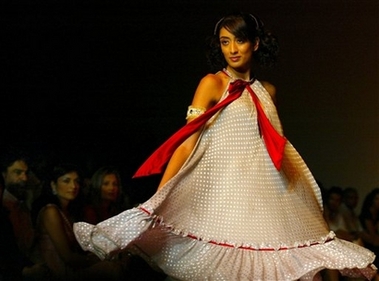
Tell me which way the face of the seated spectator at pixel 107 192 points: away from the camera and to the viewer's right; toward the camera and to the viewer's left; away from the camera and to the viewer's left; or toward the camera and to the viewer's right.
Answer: toward the camera and to the viewer's right

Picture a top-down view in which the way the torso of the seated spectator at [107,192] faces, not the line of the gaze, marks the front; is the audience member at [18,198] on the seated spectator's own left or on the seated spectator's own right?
on the seated spectator's own right

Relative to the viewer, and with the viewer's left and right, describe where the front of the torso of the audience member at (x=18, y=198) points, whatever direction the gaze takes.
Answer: facing the viewer and to the right of the viewer

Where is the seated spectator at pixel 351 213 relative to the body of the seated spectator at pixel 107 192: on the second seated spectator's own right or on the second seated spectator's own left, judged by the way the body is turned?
on the second seated spectator's own left

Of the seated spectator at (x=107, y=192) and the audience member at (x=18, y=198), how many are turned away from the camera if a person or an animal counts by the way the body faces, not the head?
0

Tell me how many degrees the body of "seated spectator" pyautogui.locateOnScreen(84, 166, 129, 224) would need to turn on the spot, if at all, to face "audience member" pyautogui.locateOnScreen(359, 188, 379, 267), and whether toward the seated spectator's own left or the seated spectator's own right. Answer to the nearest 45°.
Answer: approximately 45° to the seated spectator's own left

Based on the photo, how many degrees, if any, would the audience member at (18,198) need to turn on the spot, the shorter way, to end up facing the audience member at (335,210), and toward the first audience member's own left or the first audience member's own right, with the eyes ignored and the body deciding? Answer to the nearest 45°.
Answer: approximately 45° to the first audience member's own left
